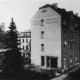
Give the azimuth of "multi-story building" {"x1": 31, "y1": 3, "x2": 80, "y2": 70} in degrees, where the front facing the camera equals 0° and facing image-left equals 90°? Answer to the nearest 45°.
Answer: approximately 315°

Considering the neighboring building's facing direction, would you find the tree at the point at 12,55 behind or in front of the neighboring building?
in front

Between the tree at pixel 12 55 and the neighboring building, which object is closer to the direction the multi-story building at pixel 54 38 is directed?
the tree

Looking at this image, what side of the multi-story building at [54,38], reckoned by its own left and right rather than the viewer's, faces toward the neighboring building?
back

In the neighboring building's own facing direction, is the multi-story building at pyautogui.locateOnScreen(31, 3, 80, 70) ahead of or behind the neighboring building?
ahead

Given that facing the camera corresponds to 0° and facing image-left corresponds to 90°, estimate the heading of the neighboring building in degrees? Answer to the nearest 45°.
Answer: approximately 0°
